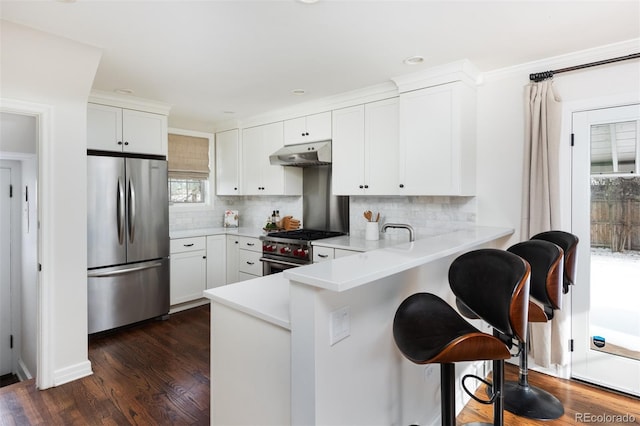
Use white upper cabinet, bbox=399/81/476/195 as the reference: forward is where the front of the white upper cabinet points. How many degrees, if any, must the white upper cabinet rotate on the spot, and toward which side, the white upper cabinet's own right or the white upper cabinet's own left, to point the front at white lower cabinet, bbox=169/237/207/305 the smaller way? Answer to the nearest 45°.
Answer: approximately 45° to the white upper cabinet's own right

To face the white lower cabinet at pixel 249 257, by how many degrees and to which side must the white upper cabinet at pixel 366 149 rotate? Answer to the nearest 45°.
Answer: approximately 90° to its right

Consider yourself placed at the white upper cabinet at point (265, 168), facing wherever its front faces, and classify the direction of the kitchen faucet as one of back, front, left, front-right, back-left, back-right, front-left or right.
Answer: left

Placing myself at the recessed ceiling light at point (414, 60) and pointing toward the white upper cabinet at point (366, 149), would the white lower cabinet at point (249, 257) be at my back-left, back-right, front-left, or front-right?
front-left

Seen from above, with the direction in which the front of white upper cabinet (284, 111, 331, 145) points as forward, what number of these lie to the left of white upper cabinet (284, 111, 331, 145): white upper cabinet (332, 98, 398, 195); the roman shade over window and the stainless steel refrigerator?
1

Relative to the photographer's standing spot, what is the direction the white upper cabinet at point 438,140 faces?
facing the viewer and to the left of the viewer

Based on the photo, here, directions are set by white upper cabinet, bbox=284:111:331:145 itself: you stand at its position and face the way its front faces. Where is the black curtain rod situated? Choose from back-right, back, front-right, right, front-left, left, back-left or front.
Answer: left

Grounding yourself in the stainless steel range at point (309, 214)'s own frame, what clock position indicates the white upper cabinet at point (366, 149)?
The white upper cabinet is roughly at 9 o'clock from the stainless steel range.

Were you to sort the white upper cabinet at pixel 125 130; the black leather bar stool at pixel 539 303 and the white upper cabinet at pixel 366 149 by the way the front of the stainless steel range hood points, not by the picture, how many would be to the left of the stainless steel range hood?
2

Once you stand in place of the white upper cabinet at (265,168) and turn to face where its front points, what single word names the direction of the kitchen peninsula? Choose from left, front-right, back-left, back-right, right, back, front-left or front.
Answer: front-left

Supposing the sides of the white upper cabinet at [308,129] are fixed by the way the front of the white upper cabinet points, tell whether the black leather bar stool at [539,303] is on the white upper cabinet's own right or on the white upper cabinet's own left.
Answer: on the white upper cabinet's own left

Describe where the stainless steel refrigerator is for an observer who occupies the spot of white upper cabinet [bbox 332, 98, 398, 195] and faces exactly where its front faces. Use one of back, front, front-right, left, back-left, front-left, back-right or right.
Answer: front-right

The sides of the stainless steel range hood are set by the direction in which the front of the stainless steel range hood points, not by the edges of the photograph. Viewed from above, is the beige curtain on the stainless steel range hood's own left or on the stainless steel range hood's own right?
on the stainless steel range hood's own left
